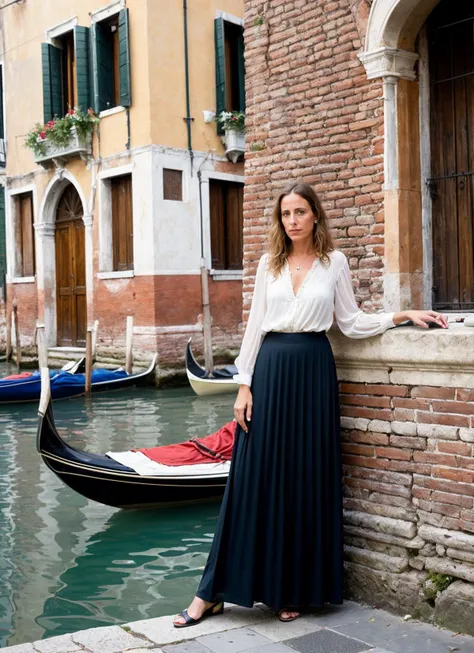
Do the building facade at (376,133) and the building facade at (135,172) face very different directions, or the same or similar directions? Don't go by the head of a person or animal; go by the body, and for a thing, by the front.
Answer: same or similar directions

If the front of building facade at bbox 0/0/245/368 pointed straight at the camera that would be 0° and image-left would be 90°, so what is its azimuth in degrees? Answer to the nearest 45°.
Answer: approximately 45°

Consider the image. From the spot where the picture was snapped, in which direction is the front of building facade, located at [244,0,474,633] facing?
facing the viewer and to the left of the viewer

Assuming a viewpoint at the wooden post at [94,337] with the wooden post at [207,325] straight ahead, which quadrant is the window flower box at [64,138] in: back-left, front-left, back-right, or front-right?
back-left

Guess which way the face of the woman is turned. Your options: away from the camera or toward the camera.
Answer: toward the camera

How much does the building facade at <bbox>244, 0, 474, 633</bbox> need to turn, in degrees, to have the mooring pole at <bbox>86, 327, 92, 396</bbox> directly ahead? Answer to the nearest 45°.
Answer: approximately 90° to its right

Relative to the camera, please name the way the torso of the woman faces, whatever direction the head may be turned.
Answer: toward the camera

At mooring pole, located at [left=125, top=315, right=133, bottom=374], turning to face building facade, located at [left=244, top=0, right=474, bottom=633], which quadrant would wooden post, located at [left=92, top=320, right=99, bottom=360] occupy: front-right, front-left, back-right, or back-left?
back-right

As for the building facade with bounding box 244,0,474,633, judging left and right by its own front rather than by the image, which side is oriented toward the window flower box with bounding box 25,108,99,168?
right

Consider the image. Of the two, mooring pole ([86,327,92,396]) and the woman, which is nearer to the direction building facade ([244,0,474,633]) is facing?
the woman

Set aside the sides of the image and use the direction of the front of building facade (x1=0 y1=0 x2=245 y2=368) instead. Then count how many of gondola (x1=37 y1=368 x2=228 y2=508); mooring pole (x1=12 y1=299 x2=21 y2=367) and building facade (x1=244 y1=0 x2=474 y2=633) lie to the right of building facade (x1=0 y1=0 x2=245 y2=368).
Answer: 1

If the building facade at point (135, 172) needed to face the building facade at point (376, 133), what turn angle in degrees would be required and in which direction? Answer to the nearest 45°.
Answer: approximately 45° to its left

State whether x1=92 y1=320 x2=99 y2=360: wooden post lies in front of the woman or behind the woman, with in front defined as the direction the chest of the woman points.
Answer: behind

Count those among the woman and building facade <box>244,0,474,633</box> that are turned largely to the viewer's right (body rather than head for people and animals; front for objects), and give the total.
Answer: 0

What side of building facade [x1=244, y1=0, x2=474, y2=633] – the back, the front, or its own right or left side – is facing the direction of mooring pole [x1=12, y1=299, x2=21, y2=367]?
right

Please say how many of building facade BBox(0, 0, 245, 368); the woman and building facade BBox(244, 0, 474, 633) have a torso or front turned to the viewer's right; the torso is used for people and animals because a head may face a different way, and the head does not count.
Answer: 0
